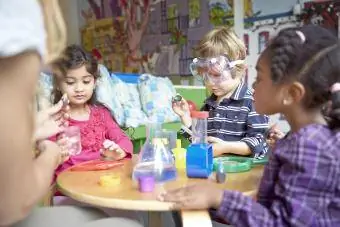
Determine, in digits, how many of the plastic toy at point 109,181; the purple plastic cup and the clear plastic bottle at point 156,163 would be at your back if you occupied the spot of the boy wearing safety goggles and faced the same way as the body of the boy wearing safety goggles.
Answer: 0

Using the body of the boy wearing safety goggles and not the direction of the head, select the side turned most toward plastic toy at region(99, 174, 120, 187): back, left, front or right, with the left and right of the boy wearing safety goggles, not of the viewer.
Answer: front

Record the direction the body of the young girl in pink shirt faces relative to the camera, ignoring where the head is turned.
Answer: toward the camera

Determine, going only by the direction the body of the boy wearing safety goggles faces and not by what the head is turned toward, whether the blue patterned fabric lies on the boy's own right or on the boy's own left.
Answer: on the boy's own right

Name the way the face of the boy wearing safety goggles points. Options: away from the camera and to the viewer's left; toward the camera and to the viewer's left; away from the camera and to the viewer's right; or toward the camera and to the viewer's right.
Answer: toward the camera and to the viewer's left

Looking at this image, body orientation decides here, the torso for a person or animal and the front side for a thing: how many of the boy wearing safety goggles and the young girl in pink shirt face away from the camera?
0

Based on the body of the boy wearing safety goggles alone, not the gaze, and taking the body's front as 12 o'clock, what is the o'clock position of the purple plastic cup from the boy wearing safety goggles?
The purple plastic cup is roughly at 11 o'clock from the boy wearing safety goggles.

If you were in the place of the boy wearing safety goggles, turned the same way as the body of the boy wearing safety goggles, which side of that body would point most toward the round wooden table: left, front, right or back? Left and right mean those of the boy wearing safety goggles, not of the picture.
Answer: front

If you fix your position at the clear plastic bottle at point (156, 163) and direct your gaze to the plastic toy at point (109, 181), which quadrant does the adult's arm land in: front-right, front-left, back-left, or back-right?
front-left

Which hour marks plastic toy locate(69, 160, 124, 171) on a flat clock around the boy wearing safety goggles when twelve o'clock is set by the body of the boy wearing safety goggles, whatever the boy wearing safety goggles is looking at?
The plastic toy is roughly at 12 o'clock from the boy wearing safety goggles.

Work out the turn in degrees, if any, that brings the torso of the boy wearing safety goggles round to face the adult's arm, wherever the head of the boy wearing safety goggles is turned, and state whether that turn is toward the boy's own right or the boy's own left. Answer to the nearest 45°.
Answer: approximately 45° to the boy's own left

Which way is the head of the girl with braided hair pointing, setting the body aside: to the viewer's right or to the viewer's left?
to the viewer's left

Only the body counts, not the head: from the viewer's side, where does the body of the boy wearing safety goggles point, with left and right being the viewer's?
facing the viewer and to the left of the viewer

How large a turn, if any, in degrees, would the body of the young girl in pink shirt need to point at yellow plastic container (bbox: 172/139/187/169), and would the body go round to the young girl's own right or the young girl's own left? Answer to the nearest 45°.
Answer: approximately 45° to the young girl's own left

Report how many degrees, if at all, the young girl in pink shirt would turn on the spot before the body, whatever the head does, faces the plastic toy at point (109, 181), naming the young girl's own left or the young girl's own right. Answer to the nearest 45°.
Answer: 0° — they already face it
